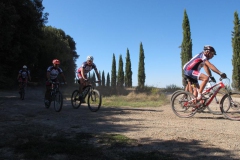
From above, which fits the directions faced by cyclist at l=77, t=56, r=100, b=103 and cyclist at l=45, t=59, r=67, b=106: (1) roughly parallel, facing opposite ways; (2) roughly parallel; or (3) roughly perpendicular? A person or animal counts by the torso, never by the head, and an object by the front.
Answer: roughly parallel

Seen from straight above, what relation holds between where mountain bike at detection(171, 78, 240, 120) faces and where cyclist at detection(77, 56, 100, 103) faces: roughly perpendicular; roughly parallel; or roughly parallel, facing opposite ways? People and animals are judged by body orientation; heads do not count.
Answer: roughly parallel

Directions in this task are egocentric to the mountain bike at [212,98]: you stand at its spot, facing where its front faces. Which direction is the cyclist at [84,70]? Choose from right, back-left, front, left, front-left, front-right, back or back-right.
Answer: back

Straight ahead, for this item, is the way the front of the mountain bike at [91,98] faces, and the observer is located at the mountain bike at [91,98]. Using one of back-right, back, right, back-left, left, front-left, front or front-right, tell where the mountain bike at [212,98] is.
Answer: front

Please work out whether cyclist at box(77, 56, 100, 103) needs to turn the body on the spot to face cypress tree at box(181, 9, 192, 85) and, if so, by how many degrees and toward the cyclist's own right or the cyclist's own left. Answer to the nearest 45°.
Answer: approximately 90° to the cyclist's own left

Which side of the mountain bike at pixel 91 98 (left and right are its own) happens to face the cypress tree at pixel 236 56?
left

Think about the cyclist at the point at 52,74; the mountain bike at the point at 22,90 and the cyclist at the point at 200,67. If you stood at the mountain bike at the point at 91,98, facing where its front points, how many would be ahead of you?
1

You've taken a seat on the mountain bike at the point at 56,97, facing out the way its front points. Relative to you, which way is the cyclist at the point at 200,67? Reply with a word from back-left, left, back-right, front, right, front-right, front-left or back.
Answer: front

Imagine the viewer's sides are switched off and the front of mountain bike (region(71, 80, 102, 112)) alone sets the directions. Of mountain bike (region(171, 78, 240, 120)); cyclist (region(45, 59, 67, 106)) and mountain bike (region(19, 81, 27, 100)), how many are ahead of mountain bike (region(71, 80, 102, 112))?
1

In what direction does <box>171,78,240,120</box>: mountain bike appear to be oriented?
to the viewer's right

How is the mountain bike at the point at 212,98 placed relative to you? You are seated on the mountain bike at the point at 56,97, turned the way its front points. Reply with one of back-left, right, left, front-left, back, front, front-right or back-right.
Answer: front

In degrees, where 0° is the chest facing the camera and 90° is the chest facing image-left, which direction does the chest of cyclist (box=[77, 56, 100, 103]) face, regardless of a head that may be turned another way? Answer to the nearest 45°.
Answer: approximately 315°

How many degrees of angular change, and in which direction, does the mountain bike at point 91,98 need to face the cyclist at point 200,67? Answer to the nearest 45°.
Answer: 0° — it already faces them
